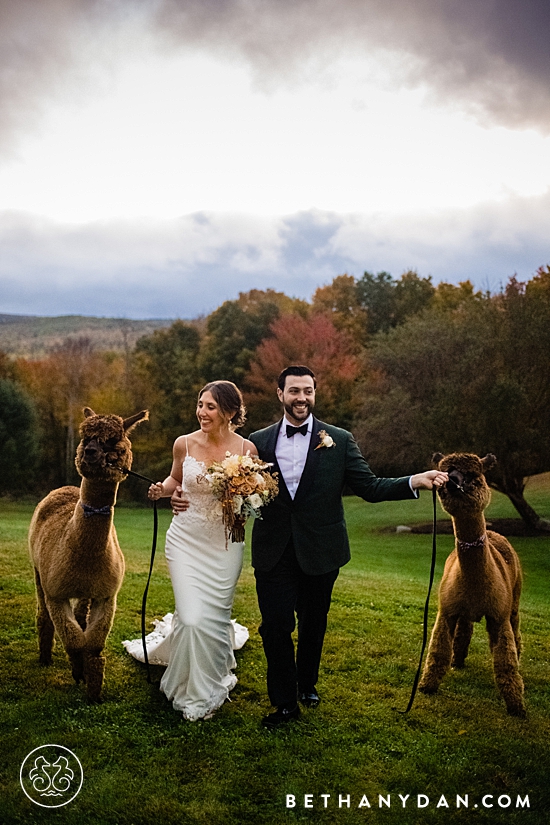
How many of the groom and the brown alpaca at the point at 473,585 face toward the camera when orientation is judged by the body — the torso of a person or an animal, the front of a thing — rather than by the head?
2

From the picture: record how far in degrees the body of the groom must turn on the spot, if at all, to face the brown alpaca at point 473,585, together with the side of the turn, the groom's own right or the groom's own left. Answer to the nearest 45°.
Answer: approximately 90° to the groom's own left

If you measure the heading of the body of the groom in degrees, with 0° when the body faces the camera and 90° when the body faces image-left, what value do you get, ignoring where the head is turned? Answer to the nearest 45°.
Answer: approximately 0°

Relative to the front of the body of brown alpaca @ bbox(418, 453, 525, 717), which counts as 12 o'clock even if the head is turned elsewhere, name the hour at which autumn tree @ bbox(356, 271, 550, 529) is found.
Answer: The autumn tree is roughly at 6 o'clock from the brown alpaca.

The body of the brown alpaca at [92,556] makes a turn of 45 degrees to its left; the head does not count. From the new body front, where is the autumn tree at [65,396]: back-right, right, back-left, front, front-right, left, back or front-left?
left

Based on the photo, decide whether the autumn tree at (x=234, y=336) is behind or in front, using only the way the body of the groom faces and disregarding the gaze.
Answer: behind

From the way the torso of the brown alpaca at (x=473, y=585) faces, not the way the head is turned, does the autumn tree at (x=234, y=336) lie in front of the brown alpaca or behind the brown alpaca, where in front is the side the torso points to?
behind

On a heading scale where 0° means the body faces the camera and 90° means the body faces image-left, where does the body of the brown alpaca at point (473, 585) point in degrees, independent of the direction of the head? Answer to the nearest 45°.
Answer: approximately 0°

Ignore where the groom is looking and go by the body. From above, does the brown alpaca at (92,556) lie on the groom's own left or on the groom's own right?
on the groom's own right
